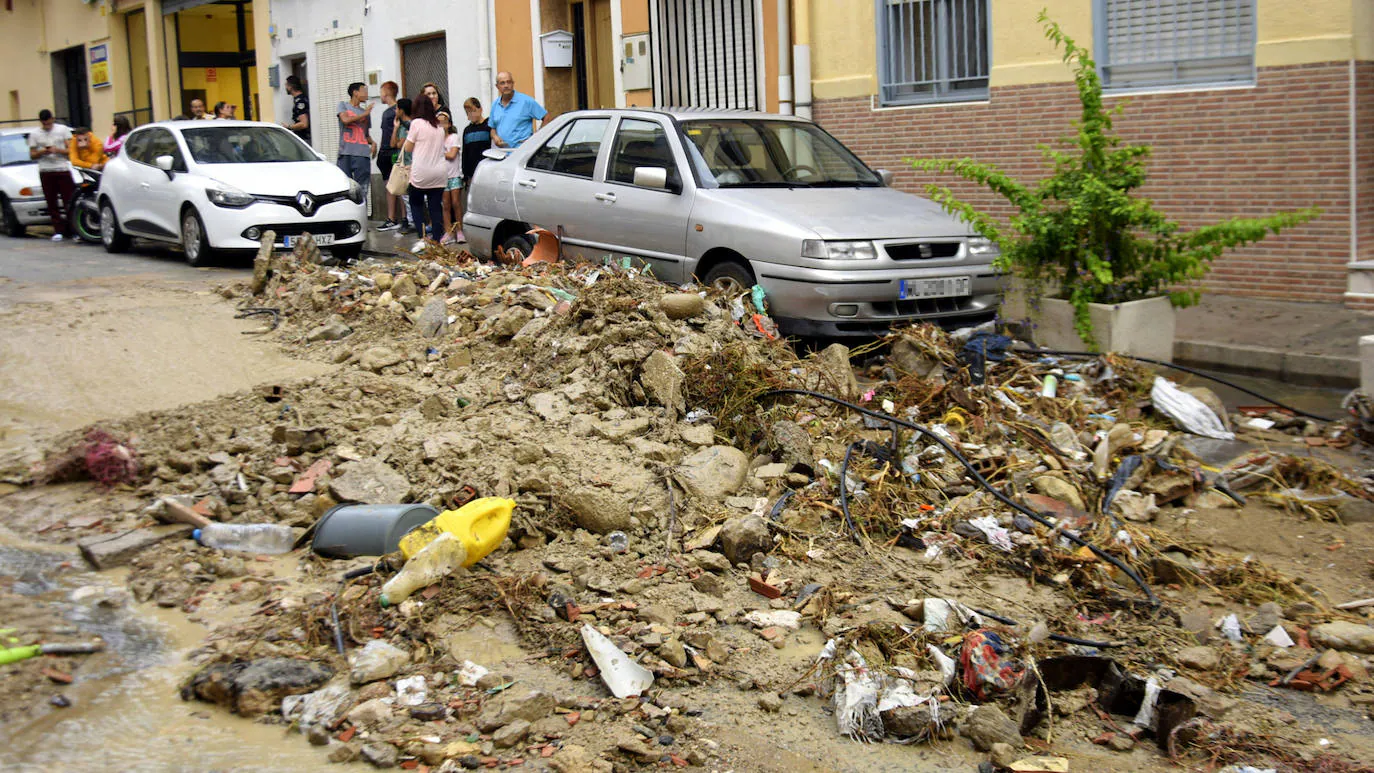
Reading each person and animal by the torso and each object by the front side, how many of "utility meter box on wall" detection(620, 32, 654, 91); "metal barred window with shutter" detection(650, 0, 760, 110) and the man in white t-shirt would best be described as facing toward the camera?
3

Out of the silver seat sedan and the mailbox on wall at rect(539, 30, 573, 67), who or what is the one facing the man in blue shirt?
the mailbox on wall

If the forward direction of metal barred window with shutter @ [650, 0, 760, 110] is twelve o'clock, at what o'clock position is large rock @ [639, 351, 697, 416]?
The large rock is roughly at 12 o'clock from the metal barred window with shutter.

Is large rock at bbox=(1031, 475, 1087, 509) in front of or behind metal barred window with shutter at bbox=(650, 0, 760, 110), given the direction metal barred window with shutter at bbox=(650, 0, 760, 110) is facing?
in front

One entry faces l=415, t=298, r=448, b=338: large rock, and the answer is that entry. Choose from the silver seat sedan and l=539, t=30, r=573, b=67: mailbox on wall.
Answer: the mailbox on wall

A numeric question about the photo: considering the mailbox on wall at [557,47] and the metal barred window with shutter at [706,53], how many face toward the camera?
2

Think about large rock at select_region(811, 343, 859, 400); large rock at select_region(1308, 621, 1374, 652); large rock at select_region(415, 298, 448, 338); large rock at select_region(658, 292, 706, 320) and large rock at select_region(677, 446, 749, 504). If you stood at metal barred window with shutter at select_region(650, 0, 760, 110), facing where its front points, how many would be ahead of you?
5

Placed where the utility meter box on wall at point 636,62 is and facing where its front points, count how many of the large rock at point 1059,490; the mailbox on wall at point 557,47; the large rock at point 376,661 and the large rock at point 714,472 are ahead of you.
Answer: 3

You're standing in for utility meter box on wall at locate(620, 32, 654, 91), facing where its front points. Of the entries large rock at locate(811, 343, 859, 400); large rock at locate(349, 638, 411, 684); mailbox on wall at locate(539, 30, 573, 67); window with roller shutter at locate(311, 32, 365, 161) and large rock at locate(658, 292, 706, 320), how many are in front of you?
3

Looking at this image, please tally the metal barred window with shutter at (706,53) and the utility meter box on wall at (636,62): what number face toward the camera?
2

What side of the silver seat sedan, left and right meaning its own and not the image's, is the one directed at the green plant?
front
